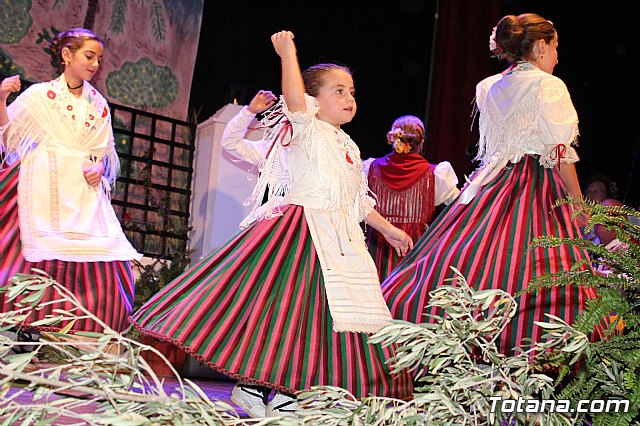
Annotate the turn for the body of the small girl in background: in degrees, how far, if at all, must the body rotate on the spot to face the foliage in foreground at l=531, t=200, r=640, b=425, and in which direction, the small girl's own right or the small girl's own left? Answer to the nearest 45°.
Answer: approximately 180°

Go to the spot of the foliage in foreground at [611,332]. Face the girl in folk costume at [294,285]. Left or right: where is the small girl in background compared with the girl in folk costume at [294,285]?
right

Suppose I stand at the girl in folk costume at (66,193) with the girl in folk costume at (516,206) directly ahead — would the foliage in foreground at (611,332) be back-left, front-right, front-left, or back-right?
front-right

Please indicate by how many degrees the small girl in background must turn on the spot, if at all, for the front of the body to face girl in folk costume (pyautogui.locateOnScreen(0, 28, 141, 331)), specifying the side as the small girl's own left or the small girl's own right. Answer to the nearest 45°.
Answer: approximately 135° to the small girl's own left

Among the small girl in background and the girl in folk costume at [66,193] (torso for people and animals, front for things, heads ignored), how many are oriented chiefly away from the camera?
1

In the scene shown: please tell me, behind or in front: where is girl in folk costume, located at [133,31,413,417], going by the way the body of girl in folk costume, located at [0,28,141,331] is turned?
in front

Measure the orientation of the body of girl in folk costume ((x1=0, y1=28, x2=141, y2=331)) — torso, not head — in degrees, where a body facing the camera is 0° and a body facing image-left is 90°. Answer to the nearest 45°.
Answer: approximately 315°

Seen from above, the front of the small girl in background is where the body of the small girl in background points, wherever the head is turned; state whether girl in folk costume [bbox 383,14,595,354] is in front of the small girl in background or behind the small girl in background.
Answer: behind

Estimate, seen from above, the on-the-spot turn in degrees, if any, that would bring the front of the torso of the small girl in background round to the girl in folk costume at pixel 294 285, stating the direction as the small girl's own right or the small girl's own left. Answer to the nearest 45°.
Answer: approximately 180°

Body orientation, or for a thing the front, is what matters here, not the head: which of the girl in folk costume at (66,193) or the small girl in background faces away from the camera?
the small girl in background

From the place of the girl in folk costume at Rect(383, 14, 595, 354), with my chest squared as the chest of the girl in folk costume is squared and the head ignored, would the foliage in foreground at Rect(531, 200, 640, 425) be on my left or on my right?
on my right

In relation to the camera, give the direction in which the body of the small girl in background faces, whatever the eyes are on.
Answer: away from the camera

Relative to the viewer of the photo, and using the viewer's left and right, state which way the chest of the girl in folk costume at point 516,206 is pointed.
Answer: facing away from the viewer and to the right of the viewer

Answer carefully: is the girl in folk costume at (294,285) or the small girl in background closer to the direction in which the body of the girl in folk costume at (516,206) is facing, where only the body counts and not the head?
the small girl in background
